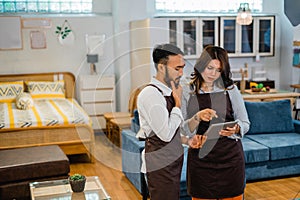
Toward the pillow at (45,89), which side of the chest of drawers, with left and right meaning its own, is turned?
right

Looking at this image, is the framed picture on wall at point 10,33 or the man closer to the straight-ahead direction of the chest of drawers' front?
the man

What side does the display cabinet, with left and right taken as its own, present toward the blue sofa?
front

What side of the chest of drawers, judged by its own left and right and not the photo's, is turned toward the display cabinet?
left

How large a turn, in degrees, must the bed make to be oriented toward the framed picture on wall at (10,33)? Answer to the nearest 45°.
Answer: approximately 180°

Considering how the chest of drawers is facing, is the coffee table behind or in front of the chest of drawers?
in front

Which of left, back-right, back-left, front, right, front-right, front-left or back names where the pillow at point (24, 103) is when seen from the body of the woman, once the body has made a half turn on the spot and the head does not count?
front-left

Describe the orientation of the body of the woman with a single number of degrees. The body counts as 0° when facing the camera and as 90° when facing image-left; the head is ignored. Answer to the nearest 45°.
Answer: approximately 0°

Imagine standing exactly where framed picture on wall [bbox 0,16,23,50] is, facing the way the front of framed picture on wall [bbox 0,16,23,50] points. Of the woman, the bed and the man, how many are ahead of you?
3

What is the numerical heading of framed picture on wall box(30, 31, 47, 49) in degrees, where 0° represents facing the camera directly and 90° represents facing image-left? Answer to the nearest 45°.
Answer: approximately 0°
